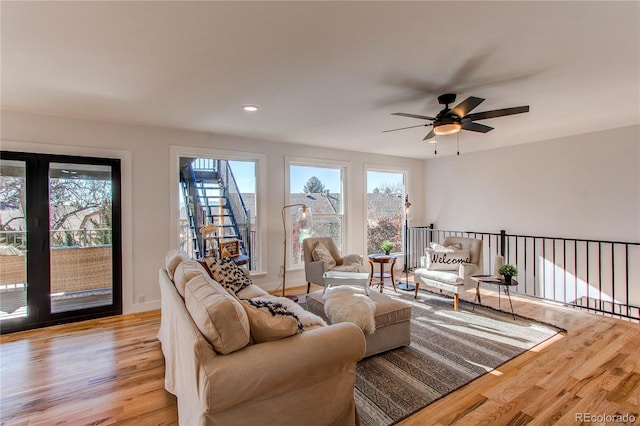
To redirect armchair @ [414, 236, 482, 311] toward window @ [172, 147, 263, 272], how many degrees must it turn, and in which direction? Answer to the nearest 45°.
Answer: approximately 45° to its right

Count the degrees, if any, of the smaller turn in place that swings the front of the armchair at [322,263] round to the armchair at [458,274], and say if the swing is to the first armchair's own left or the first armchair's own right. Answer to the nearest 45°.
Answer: approximately 45° to the first armchair's own left

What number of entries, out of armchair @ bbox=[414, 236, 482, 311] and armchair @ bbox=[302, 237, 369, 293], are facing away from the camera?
0

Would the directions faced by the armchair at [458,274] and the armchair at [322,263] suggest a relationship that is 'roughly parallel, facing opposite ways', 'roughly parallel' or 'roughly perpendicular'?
roughly perpendicular

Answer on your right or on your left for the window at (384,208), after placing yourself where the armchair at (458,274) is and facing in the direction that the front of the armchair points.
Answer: on your right

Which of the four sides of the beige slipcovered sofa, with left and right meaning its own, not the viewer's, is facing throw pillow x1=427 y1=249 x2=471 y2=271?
front

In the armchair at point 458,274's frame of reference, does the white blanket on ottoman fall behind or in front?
in front

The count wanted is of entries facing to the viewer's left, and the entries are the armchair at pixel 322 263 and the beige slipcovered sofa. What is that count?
0

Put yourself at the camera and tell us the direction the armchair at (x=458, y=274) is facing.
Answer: facing the viewer and to the left of the viewer

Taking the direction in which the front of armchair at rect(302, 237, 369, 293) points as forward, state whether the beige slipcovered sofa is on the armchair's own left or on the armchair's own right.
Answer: on the armchair's own right

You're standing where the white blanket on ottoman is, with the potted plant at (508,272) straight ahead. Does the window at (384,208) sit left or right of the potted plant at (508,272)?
left

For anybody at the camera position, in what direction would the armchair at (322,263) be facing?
facing the viewer and to the right of the viewer

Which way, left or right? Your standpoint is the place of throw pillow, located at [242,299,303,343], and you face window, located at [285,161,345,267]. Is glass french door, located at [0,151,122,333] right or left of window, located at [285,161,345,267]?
left
